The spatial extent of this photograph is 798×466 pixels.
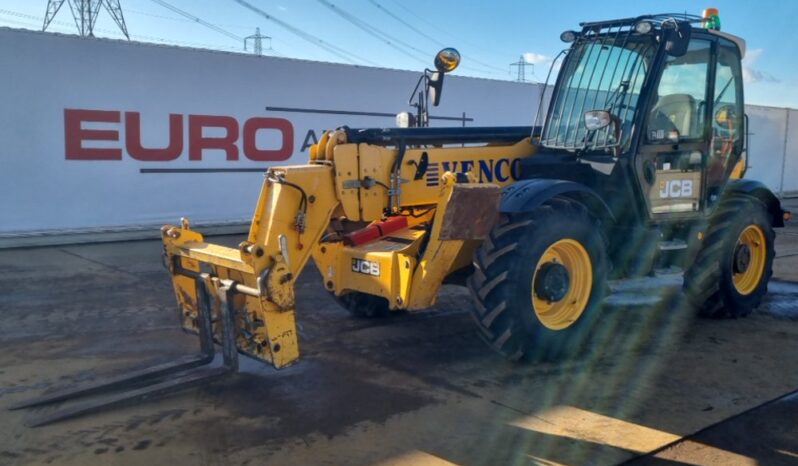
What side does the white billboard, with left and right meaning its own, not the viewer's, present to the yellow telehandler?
front

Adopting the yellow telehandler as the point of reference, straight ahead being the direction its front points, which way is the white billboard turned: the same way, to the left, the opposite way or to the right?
to the left

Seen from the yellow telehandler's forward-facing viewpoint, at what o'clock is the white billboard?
The white billboard is roughly at 3 o'clock from the yellow telehandler.

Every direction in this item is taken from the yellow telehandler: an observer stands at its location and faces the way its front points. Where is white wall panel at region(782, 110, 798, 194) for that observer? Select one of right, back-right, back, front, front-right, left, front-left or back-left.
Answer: back

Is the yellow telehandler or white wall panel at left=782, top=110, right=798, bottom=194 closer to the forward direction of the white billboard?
the yellow telehandler

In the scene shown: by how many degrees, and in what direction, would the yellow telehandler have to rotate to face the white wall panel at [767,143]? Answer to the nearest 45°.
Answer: approximately 180°

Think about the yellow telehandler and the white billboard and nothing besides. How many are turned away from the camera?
0

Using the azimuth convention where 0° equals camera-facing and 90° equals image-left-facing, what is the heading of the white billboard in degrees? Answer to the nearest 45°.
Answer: approximately 315°
